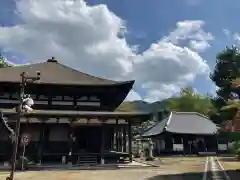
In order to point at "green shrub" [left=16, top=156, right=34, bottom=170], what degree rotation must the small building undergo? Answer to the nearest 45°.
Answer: approximately 45° to its right

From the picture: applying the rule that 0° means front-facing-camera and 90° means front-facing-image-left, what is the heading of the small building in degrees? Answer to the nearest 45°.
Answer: approximately 0°
